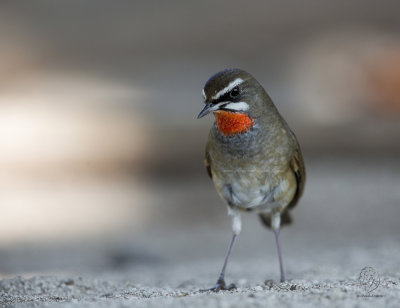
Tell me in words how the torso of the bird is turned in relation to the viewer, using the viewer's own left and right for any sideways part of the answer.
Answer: facing the viewer and to the left of the viewer
